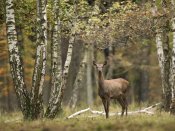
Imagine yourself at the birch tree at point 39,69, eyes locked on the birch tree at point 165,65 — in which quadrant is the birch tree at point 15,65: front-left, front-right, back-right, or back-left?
back-left

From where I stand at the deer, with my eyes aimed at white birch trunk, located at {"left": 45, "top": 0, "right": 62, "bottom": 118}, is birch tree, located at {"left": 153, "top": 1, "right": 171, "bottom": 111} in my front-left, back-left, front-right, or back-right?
back-right

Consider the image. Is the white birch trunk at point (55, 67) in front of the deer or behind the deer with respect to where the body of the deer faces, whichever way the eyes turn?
in front

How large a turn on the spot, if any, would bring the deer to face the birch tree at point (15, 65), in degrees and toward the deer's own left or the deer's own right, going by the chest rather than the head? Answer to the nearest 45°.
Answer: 0° — it already faces it

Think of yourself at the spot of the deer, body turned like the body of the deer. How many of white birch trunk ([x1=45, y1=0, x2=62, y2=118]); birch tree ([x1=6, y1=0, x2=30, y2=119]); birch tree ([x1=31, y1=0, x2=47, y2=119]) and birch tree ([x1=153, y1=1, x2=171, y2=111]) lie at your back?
1

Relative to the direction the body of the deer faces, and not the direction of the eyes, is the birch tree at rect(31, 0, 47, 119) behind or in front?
in front

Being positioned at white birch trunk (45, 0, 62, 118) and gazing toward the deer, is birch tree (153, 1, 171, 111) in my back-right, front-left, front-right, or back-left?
front-left

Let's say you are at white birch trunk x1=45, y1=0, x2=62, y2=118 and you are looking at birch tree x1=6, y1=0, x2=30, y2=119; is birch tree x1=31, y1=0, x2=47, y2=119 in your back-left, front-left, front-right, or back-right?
front-left

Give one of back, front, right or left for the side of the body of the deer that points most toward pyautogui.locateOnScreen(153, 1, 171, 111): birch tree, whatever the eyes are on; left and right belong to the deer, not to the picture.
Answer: back
